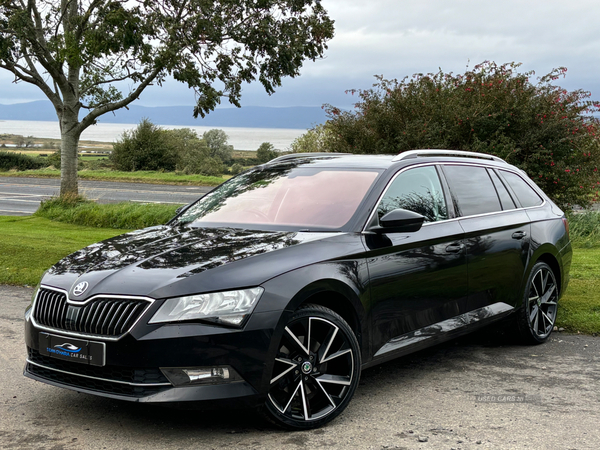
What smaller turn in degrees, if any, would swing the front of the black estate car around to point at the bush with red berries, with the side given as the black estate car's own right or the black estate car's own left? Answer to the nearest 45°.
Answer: approximately 135° to the black estate car's own right

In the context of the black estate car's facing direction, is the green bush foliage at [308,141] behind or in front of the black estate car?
behind

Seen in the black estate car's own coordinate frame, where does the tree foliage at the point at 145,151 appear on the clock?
The tree foliage is roughly at 4 o'clock from the black estate car.

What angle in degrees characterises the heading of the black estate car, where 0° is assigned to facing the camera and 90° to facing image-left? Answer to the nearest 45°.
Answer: approximately 45°
